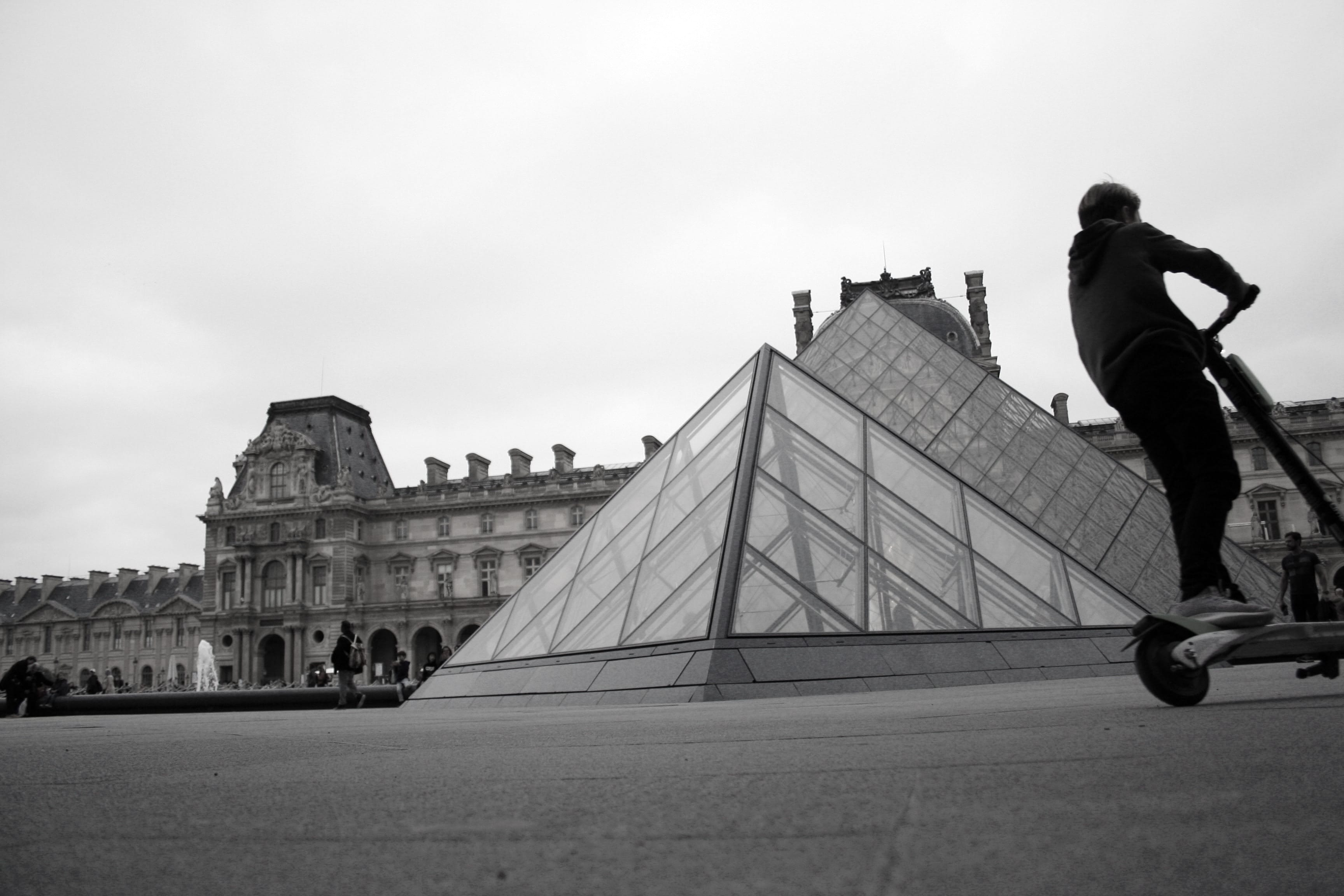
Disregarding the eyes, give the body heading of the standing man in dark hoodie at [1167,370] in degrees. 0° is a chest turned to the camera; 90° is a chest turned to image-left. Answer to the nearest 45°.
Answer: approximately 225°

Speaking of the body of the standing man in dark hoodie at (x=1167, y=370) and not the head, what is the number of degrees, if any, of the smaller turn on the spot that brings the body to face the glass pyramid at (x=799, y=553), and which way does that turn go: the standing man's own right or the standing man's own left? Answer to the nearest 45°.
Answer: approximately 90° to the standing man's own left

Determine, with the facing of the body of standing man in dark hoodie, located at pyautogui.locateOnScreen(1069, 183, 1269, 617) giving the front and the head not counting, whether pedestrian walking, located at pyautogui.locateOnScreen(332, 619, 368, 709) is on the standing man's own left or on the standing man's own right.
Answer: on the standing man's own left

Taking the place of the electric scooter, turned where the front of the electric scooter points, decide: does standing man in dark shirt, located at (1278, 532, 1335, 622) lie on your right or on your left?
on your left

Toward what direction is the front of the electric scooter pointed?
to the viewer's right

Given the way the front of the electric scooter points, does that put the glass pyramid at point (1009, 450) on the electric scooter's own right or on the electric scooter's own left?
on the electric scooter's own left

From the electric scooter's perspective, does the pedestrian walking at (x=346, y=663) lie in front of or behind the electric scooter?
behind
